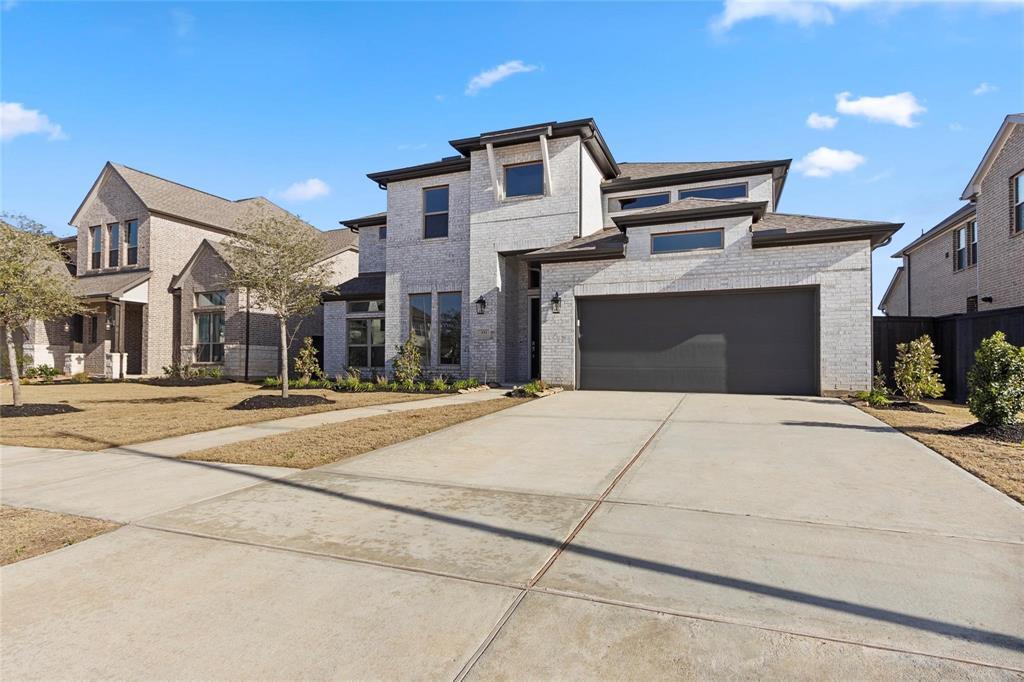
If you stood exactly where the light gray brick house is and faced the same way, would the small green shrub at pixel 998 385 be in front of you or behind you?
in front

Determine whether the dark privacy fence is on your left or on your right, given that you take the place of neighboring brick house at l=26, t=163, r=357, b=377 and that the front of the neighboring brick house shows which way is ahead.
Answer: on your left

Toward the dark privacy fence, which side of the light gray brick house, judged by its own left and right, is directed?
left

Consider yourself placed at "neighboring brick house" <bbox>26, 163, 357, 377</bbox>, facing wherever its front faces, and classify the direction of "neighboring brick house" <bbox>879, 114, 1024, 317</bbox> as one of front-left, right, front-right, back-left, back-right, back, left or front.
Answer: left

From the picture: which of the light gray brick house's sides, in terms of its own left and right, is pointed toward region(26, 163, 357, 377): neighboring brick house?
right

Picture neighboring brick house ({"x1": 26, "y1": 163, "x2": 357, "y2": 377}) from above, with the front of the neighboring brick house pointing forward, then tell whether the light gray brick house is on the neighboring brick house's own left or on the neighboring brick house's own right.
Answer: on the neighboring brick house's own left

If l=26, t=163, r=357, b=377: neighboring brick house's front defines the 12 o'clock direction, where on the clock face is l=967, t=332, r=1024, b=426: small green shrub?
The small green shrub is roughly at 10 o'clock from the neighboring brick house.

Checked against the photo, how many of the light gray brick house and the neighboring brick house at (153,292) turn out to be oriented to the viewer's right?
0

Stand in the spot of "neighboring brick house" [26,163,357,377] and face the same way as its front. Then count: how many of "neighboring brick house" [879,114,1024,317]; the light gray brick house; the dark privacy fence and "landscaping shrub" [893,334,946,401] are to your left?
4

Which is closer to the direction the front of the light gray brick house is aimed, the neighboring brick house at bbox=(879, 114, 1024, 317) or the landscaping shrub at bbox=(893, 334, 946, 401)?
the landscaping shrub

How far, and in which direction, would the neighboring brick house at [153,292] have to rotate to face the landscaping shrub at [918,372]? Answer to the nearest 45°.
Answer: approximately 90° to its left
